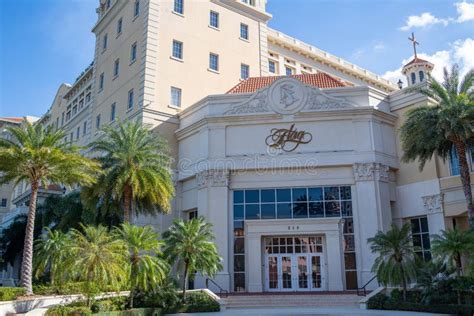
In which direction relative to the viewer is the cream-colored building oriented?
toward the camera

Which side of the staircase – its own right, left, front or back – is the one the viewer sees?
front

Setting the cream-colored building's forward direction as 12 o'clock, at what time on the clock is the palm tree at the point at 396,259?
The palm tree is roughly at 11 o'clock from the cream-colored building.

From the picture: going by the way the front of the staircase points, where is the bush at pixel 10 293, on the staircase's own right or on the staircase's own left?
on the staircase's own right

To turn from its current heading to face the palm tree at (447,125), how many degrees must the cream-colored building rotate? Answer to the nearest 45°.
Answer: approximately 45° to its left

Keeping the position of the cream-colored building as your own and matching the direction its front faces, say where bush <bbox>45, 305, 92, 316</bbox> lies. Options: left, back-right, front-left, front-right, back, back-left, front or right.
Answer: front-right

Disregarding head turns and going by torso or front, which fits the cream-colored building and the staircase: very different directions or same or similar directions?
same or similar directions

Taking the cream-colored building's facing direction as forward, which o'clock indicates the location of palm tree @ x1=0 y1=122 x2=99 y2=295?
The palm tree is roughly at 2 o'clock from the cream-colored building.

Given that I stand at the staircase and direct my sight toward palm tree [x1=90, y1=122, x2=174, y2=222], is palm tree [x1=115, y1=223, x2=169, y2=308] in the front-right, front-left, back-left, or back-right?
front-left

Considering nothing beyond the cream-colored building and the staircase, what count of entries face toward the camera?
2

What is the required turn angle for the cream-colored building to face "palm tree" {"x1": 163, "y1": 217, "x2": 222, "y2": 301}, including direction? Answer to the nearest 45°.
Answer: approximately 45° to its right
